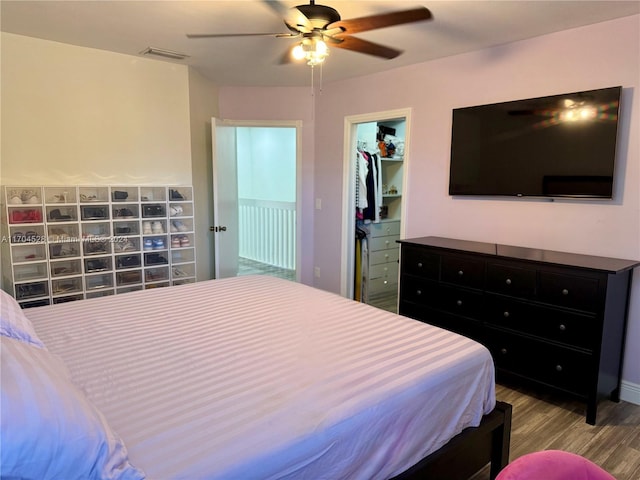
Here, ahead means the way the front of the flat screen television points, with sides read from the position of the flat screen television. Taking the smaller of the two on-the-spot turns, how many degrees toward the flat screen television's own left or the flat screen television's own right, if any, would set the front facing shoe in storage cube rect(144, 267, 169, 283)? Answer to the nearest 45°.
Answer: approximately 45° to the flat screen television's own right

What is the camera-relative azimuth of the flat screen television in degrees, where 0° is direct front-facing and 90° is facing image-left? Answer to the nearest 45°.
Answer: approximately 45°

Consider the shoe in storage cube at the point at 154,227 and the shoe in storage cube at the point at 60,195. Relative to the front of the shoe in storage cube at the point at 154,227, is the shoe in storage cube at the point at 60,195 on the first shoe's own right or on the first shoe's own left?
on the first shoe's own right

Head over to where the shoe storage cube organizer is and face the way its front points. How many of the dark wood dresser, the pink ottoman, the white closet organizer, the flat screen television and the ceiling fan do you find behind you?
0

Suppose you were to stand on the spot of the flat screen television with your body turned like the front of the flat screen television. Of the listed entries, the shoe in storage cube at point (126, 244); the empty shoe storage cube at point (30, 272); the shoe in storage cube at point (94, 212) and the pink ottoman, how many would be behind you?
0

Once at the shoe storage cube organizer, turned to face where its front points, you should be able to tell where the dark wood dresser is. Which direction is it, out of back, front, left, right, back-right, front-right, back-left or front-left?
front

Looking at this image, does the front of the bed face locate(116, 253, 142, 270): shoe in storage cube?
no

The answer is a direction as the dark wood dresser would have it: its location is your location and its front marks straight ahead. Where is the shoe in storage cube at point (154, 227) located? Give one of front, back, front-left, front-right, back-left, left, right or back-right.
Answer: front-right

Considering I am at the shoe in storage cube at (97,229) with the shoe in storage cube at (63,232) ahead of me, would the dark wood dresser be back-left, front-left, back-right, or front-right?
back-left

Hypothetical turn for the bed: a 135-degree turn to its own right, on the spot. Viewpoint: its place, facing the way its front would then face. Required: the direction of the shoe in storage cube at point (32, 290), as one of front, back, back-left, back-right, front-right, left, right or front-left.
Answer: back-right

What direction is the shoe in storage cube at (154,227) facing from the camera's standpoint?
toward the camera

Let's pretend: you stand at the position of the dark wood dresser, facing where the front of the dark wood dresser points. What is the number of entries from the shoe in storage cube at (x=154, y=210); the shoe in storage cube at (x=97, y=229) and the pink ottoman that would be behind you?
0

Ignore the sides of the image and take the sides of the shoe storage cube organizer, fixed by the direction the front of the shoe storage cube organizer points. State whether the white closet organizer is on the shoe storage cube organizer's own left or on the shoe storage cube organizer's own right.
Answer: on the shoe storage cube organizer's own left

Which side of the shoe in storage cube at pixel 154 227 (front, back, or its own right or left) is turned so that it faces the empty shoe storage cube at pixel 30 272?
right

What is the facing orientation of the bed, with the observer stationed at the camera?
facing away from the viewer and to the right of the viewer

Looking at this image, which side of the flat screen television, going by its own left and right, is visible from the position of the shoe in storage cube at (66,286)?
front

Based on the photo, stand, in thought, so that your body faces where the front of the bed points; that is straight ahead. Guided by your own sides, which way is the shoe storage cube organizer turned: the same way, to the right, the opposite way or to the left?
to the right

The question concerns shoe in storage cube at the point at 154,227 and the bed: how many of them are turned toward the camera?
1
